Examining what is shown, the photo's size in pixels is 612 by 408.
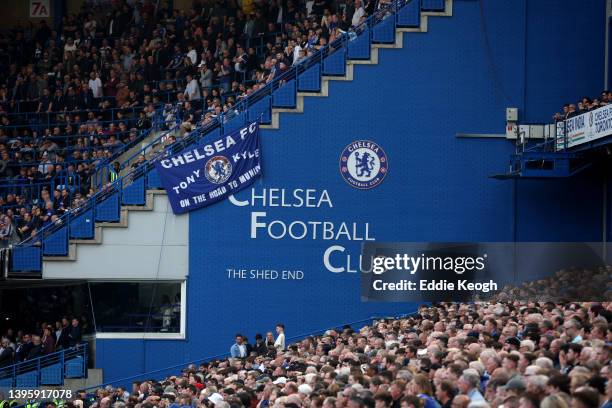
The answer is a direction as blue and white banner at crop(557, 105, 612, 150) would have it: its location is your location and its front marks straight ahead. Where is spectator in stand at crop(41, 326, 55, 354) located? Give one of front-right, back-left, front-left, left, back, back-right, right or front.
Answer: front-right

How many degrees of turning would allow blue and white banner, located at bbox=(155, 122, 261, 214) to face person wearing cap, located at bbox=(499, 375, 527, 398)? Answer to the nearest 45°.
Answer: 0° — it already faces them

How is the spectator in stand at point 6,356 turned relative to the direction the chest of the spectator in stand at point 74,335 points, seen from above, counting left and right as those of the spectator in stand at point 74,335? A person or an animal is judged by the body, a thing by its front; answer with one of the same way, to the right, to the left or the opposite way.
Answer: the same way

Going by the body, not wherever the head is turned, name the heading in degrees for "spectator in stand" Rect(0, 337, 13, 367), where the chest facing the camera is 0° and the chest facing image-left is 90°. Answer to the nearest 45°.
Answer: approximately 45°

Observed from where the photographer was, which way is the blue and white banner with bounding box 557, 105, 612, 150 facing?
facing the viewer and to the left of the viewer

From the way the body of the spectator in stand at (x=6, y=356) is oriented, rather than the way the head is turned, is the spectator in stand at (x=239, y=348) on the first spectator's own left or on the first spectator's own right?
on the first spectator's own left
